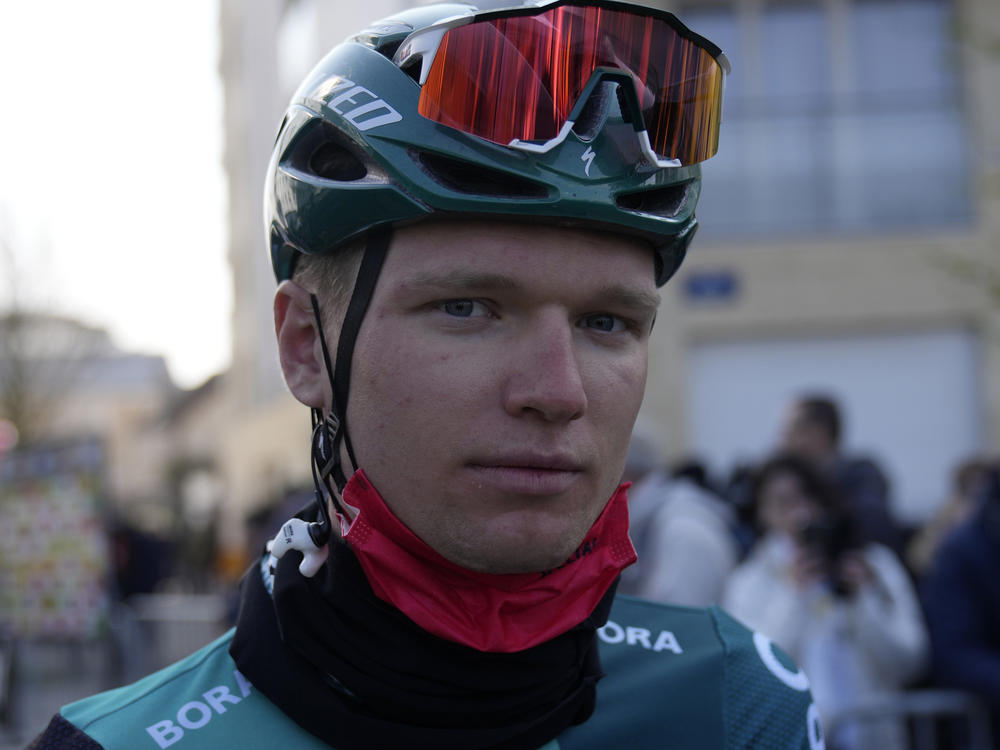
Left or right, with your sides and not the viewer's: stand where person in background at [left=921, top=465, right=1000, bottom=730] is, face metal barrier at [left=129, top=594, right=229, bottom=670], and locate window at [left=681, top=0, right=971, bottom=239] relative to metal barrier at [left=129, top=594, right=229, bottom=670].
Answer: right

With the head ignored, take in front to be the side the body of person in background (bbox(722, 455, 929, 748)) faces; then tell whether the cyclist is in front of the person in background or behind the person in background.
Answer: in front

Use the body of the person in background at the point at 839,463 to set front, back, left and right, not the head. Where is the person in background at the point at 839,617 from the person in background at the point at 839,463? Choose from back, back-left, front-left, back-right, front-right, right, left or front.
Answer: front-left

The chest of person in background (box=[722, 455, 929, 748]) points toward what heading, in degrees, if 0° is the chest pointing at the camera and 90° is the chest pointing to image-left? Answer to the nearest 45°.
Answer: approximately 0°

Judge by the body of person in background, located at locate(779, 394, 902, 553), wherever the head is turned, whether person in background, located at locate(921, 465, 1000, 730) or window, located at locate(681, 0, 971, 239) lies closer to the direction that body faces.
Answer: the person in background

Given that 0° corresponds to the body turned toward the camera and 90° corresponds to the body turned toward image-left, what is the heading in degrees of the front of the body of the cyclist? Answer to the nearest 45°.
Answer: approximately 315°

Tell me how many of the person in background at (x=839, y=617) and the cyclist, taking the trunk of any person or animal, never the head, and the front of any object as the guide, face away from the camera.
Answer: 0

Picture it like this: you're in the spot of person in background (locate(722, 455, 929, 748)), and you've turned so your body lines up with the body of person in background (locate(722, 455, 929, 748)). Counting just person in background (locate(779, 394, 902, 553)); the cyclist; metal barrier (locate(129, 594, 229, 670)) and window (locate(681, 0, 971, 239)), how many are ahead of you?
1

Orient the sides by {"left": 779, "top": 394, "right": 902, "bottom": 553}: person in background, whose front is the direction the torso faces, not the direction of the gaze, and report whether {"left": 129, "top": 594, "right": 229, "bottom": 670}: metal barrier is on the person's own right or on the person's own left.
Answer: on the person's own right

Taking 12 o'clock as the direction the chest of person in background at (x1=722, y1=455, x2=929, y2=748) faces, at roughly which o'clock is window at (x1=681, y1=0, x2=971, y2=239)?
The window is roughly at 6 o'clock from the person in background.

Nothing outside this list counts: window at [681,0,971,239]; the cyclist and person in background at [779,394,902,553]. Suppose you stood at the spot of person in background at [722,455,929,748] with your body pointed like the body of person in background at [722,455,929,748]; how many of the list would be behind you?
2

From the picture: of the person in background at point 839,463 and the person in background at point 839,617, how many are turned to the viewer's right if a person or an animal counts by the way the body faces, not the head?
0

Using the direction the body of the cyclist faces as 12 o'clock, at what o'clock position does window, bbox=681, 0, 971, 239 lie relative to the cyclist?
The window is roughly at 8 o'clock from the cyclist.
